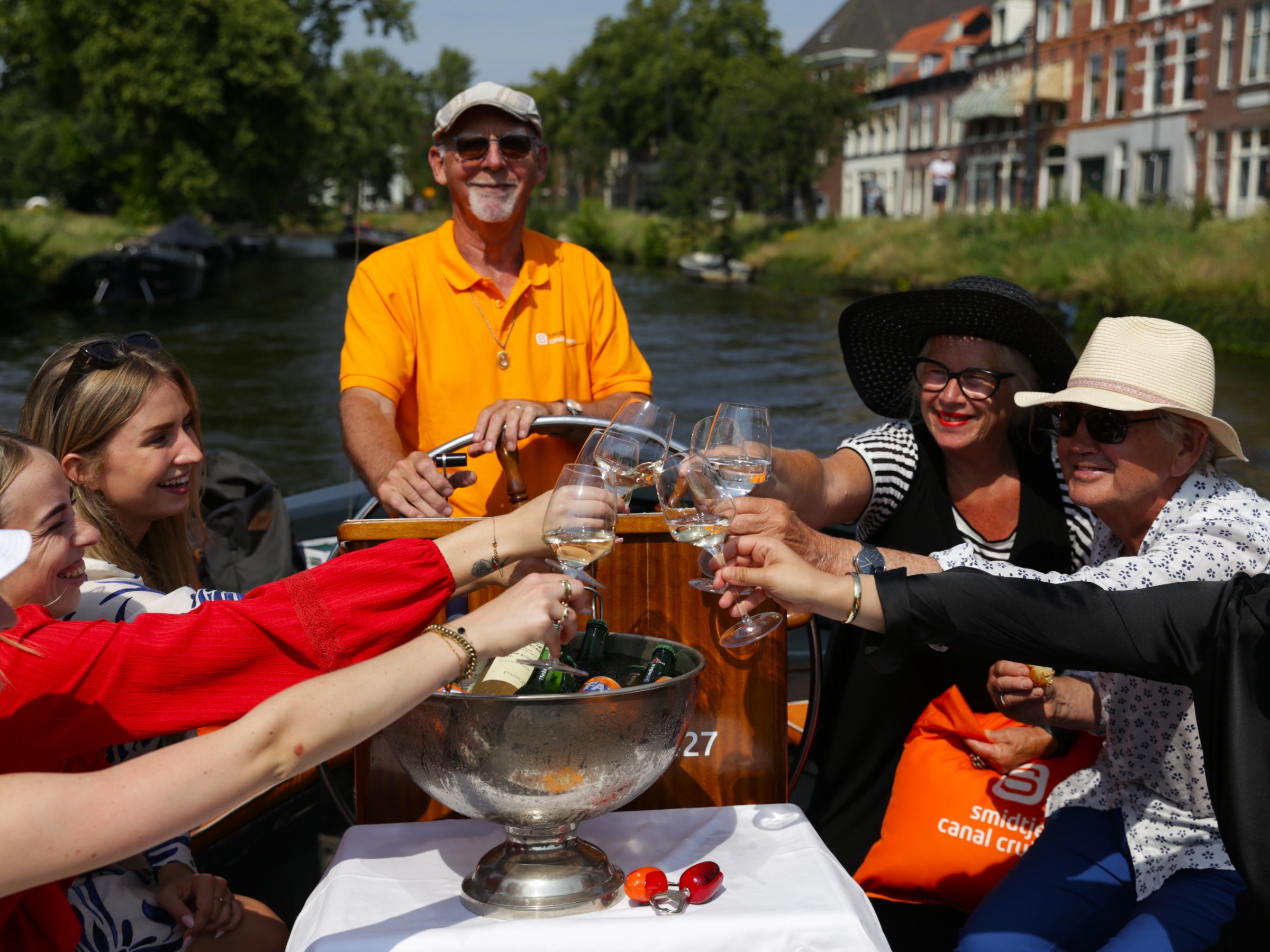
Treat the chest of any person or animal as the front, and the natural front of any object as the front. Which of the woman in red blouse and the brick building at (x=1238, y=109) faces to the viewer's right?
the woman in red blouse

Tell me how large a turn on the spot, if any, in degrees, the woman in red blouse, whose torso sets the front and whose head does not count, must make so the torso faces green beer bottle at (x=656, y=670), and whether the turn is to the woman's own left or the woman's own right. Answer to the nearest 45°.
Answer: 0° — they already face it

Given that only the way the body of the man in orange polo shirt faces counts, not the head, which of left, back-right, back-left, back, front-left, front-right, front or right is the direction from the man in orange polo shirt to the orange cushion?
front-left

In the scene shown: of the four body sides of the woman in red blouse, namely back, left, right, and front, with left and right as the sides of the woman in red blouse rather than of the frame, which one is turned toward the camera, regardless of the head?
right

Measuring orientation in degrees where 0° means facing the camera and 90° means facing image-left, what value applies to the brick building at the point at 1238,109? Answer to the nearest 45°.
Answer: approximately 45°

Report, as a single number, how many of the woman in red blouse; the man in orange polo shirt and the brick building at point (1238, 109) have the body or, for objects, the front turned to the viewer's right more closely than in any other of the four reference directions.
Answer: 1

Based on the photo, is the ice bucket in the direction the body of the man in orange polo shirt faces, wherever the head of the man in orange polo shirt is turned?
yes

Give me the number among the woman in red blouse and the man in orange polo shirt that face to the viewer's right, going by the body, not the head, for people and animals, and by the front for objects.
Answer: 1

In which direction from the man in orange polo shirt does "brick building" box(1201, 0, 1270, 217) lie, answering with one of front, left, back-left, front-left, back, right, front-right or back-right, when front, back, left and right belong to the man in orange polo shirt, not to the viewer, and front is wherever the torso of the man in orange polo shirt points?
back-left

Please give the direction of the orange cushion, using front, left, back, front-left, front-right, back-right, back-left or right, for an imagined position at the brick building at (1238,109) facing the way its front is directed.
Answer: front-left

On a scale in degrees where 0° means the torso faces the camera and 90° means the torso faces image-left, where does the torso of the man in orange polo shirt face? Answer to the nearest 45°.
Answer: approximately 0°

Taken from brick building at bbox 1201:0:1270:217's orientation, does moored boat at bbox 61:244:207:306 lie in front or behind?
in front

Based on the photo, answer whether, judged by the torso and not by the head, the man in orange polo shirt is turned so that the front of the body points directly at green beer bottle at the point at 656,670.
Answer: yes
